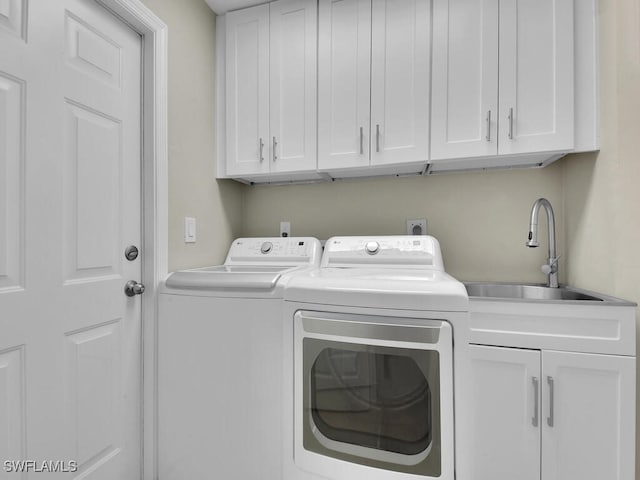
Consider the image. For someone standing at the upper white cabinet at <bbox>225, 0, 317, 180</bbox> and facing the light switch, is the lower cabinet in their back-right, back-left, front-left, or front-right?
back-left

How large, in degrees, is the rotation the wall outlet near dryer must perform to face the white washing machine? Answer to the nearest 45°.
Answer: approximately 45° to its right

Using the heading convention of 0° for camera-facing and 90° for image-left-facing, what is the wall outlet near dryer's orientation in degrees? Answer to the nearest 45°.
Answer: approximately 0°

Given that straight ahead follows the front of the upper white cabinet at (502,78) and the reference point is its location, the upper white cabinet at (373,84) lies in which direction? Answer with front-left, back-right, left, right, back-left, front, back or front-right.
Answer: right

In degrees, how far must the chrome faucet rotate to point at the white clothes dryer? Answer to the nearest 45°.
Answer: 0° — it already faces it

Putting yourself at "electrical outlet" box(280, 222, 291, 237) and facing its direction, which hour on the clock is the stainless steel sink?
The stainless steel sink is roughly at 10 o'clock from the electrical outlet.

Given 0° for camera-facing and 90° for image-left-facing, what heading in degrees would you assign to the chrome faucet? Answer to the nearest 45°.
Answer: approximately 45°

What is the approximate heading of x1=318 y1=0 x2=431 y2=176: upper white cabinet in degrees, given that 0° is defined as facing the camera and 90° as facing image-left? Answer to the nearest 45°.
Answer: approximately 0°

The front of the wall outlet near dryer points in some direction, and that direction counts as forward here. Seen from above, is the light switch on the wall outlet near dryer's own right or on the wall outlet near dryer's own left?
on the wall outlet near dryer's own right

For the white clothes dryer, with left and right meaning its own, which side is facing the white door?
right
